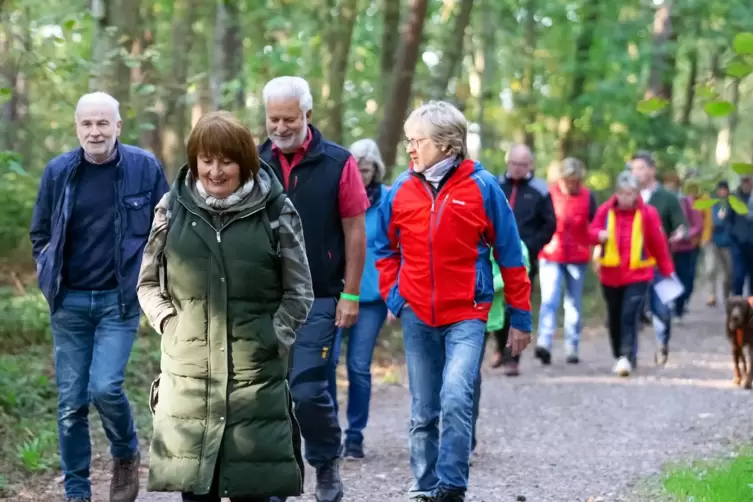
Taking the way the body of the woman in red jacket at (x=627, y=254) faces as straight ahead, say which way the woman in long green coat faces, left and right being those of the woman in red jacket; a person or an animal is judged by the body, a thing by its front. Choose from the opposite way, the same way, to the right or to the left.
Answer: the same way

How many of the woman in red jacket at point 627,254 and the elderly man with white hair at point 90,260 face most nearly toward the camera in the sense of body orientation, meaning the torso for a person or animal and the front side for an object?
2

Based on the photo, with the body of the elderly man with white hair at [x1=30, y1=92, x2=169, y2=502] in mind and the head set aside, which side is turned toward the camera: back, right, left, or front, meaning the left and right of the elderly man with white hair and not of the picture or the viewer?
front

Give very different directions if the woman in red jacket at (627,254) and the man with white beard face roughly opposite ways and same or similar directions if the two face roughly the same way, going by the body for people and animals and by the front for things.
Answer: same or similar directions

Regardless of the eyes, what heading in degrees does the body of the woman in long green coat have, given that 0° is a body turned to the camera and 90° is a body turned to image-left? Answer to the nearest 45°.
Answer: approximately 0°

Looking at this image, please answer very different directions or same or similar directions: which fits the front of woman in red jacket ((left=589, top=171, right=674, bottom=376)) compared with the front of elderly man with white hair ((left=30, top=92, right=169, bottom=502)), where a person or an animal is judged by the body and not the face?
same or similar directions

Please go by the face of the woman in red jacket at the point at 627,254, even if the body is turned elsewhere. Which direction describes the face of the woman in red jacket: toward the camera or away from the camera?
toward the camera

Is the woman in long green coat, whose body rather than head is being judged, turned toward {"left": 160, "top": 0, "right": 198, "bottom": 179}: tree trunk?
no

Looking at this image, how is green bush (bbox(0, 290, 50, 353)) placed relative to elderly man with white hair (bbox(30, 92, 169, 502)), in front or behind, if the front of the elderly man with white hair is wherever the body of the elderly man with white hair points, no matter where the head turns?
behind

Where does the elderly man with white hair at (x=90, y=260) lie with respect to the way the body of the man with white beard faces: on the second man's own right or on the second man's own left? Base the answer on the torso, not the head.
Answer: on the second man's own right

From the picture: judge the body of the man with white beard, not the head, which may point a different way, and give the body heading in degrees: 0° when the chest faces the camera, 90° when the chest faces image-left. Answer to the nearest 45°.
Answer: approximately 45°

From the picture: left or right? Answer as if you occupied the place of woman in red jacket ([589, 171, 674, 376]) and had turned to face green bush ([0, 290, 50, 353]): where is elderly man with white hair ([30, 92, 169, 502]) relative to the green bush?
left

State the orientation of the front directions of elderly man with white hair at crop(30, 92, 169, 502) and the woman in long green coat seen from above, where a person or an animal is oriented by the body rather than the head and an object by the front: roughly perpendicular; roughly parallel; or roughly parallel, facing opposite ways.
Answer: roughly parallel

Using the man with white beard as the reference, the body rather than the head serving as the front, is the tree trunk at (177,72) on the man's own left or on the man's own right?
on the man's own right

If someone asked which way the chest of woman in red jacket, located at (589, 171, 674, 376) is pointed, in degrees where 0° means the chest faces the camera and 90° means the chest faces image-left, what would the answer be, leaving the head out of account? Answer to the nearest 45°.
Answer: approximately 0°

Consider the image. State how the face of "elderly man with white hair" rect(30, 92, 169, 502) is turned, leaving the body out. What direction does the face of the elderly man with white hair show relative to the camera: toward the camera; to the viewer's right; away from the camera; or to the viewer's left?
toward the camera

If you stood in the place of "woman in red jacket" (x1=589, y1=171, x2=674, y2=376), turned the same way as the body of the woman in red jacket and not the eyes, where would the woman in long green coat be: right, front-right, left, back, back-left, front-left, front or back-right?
front
